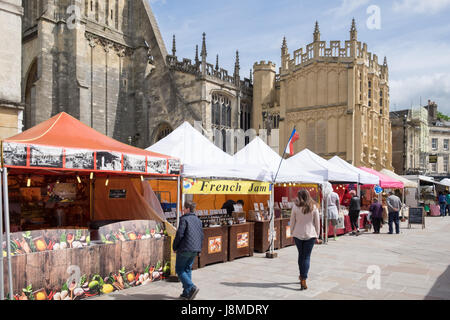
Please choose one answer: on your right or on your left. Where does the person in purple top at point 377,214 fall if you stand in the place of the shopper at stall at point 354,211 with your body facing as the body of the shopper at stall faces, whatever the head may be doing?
on your right

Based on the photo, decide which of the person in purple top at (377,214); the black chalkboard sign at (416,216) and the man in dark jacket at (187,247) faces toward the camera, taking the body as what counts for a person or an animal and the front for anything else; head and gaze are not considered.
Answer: the black chalkboard sign

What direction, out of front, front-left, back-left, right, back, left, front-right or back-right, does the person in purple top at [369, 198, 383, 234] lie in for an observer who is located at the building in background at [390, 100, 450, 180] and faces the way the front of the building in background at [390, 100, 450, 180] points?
front

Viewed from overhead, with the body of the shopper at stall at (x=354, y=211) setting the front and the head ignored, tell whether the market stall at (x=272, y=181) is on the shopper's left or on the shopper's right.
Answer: on the shopper's left

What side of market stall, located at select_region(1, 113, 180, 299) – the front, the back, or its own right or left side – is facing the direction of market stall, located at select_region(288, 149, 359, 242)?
left

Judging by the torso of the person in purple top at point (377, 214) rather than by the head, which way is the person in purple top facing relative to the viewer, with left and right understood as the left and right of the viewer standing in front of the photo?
facing away from the viewer

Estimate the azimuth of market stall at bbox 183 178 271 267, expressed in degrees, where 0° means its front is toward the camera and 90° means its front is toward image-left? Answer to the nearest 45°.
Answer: approximately 315°
